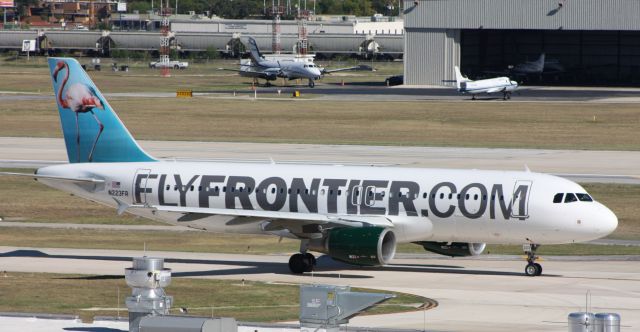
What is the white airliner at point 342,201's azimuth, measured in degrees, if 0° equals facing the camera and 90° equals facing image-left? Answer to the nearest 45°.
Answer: approximately 315°
